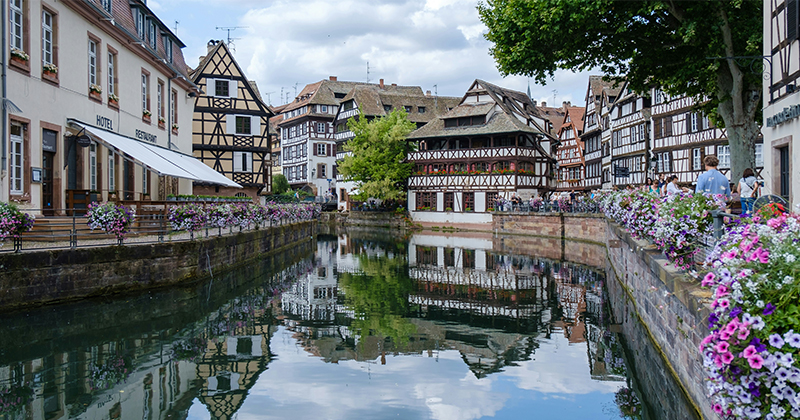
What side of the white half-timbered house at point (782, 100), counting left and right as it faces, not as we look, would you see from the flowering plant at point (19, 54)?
front

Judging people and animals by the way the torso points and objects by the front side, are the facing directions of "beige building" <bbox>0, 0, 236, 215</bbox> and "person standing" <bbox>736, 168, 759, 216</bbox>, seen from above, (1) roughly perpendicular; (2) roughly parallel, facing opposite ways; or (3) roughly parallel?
roughly perpendicular

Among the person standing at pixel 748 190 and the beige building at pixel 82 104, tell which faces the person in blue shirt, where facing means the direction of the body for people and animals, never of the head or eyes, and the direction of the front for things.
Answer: the beige building

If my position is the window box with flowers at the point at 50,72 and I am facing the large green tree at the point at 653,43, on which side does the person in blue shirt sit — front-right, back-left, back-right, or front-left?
front-right

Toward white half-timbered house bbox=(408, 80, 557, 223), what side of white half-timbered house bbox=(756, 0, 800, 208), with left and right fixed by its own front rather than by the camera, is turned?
right

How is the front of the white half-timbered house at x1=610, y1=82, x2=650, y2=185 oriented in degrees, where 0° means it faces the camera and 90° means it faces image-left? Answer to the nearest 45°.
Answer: approximately 45°

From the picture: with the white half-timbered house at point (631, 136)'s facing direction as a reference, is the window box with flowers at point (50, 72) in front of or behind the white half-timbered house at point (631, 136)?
in front

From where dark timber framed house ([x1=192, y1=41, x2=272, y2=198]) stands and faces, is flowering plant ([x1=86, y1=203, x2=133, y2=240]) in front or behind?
in front

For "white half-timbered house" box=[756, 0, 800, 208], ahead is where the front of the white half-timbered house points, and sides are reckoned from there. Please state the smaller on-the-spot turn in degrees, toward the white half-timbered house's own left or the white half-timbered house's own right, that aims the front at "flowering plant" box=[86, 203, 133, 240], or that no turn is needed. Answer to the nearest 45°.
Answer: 0° — it already faces it

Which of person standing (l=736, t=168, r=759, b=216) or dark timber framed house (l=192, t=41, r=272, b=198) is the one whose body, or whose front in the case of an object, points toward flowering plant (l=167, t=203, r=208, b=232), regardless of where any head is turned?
the dark timber framed house

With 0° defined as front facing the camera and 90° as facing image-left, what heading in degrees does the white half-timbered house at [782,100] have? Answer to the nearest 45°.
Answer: approximately 45°

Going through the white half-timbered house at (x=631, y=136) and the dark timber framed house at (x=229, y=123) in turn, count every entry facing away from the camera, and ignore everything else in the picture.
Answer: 0

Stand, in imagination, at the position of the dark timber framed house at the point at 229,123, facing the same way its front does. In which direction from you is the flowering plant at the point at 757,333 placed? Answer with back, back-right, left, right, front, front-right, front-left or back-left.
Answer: front
